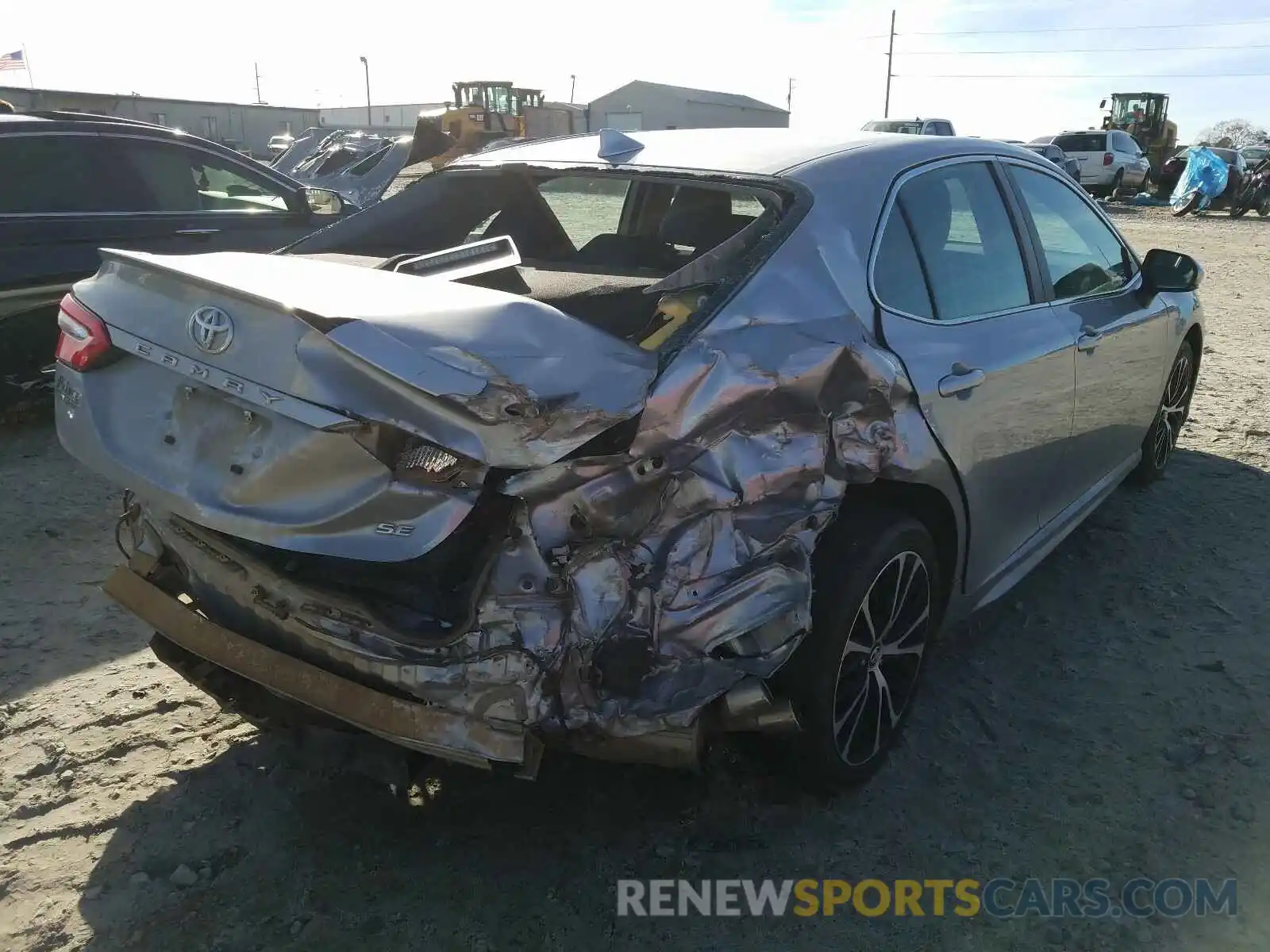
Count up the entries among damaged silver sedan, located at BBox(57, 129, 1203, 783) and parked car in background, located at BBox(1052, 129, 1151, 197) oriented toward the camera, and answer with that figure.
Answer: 0

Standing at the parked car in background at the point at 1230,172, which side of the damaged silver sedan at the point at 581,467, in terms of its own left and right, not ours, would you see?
front

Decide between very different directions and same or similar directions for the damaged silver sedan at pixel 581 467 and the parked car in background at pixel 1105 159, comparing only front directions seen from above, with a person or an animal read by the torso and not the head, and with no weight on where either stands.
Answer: same or similar directions

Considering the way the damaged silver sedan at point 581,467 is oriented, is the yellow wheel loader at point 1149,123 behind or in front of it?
in front

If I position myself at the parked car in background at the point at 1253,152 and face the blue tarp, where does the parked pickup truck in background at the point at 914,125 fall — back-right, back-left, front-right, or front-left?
front-right

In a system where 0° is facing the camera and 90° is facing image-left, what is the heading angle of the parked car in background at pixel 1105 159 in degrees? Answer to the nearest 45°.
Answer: approximately 225°

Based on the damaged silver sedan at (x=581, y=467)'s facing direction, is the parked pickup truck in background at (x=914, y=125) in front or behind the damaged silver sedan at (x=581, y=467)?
in front

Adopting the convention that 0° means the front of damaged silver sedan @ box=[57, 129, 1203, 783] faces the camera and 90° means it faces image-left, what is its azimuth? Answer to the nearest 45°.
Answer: approximately 225°

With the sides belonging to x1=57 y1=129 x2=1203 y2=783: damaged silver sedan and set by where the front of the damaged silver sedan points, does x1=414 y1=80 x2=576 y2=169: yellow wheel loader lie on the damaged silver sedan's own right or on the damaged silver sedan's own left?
on the damaged silver sedan's own left
